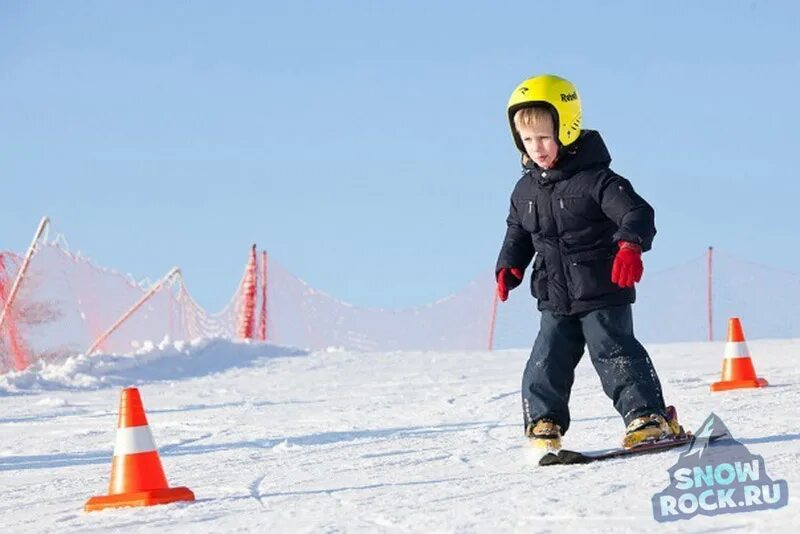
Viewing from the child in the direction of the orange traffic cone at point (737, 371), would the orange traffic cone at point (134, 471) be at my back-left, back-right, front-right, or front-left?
back-left

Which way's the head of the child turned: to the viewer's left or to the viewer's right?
to the viewer's left

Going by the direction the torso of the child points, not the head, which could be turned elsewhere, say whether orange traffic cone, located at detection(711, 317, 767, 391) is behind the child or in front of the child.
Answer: behind

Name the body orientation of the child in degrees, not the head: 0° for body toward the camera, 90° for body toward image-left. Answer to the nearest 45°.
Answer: approximately 45°

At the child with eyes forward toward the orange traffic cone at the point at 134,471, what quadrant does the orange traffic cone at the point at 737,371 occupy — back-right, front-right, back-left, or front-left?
back-right
